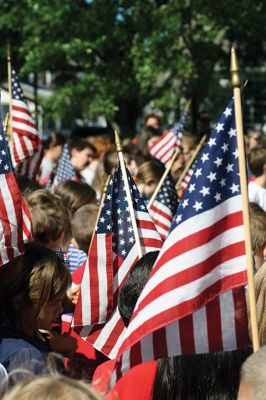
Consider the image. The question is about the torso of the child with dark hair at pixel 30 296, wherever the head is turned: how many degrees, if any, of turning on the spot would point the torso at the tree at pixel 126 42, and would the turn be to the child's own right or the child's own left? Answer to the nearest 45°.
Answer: approximately 90° to the child's own left

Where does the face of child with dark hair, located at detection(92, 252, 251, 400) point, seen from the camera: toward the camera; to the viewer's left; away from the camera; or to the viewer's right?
away from the camera

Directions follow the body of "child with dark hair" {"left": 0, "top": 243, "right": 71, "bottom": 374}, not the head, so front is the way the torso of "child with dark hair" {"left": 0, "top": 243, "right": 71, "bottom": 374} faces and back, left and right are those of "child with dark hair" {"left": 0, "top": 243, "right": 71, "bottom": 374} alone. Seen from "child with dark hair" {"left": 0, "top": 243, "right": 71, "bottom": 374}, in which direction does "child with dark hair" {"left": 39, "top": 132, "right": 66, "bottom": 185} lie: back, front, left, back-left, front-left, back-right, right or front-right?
left

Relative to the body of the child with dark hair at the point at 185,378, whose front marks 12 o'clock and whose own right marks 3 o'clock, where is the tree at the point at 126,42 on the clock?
The tree is roughly at 12 o'clock from the child with dark hair.

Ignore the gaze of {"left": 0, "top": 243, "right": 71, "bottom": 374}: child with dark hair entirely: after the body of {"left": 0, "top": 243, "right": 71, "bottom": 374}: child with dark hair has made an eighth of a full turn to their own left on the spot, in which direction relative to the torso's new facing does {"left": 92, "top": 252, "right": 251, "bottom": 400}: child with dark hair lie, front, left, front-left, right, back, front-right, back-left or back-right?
right

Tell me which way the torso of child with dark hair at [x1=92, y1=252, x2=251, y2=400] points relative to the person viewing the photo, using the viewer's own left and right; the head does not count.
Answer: facing away from the viewer

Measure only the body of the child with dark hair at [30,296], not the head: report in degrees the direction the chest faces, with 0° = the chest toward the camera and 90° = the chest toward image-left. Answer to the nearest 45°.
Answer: approximately 270°

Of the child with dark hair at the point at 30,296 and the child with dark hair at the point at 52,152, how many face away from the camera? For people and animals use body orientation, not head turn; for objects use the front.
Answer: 0

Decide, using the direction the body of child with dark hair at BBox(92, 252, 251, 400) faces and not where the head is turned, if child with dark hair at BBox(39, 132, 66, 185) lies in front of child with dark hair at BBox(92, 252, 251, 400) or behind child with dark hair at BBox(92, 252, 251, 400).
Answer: in front
